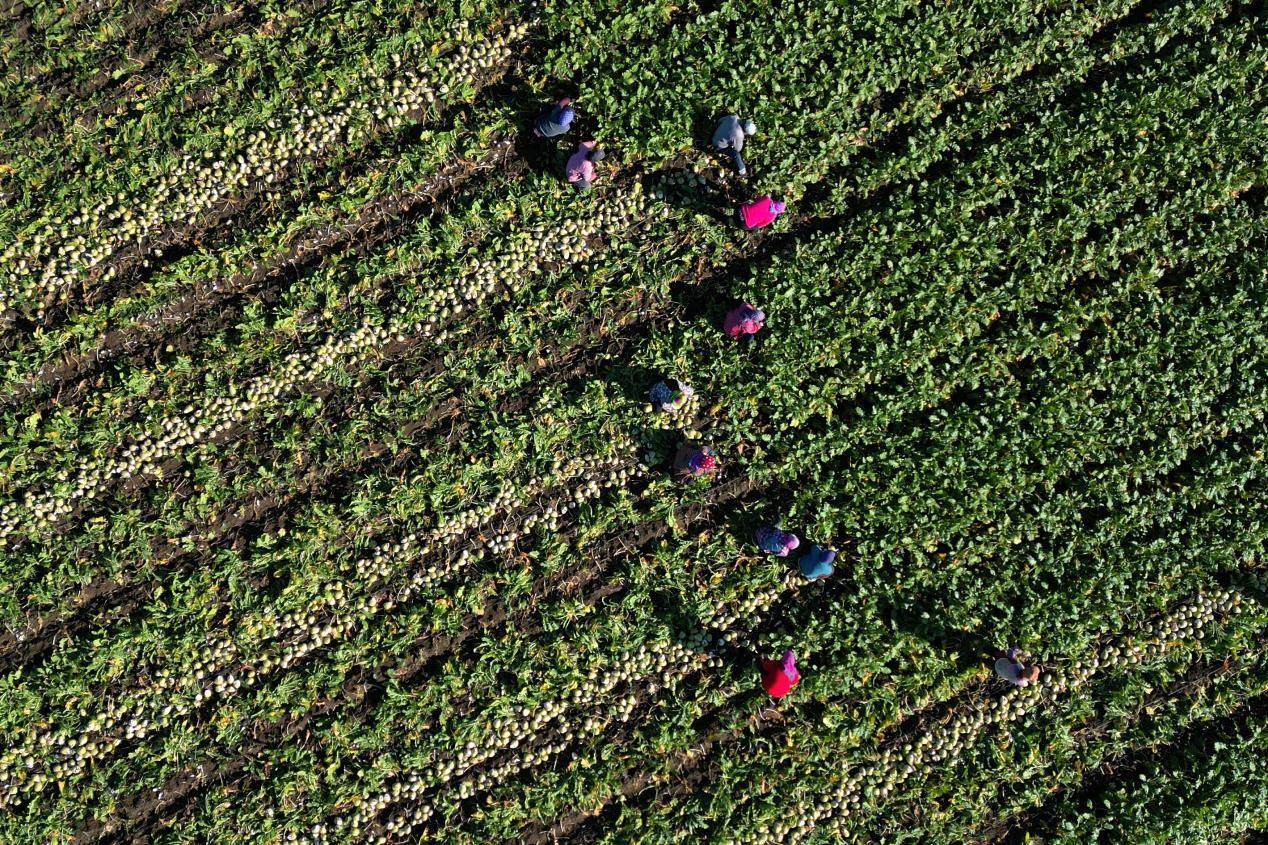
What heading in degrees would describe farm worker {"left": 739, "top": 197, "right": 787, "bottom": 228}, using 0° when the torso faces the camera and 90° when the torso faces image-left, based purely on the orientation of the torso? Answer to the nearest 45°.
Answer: approximately 270°

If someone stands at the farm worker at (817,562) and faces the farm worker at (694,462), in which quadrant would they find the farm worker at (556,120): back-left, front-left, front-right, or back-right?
front-right

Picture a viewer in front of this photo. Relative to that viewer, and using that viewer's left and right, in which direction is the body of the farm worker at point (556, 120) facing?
facing away from the viewer and to the right of the viewer

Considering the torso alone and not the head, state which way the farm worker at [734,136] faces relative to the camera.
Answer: to the viewer's right

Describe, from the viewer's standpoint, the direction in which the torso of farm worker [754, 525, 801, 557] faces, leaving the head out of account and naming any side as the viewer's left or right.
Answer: facing to the right of the viewer

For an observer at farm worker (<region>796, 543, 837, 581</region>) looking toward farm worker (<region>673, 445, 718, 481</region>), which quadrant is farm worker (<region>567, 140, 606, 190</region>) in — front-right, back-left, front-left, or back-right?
front-right
